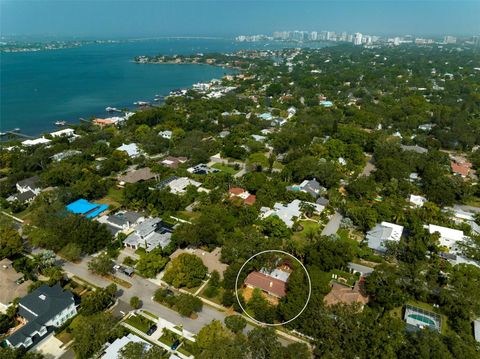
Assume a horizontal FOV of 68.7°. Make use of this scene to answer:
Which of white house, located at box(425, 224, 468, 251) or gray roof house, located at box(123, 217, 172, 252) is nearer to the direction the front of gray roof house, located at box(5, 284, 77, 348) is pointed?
the white house

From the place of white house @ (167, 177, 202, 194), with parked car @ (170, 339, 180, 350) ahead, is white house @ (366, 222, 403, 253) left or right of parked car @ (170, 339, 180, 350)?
left

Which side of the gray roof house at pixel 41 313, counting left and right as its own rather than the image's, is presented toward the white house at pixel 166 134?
left

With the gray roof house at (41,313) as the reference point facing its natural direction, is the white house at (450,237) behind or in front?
in front

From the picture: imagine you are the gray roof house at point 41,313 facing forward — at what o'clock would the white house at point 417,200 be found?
The white house is roughly at 11 o'clock from the gray roof house.

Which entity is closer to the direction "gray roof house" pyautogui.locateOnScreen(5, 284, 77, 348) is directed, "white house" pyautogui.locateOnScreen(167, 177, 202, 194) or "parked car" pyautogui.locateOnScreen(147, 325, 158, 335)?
the parked car

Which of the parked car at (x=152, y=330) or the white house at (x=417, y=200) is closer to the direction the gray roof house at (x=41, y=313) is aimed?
the parked car

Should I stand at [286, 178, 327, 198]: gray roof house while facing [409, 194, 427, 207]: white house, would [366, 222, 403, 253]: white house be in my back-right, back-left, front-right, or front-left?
front-right

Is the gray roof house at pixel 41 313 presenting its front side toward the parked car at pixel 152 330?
yes

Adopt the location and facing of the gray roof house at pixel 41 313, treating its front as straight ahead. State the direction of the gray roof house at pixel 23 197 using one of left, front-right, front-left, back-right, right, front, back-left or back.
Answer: back-left

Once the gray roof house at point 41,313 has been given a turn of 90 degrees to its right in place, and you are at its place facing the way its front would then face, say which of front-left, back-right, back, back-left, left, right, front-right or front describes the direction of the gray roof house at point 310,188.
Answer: back-left

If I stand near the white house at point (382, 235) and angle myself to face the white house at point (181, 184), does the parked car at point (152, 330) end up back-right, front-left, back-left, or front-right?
front-left

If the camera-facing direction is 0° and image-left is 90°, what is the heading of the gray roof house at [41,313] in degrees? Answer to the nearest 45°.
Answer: approximately 315°

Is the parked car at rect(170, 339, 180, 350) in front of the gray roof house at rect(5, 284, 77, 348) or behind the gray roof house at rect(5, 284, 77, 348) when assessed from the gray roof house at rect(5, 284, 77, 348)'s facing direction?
in front
